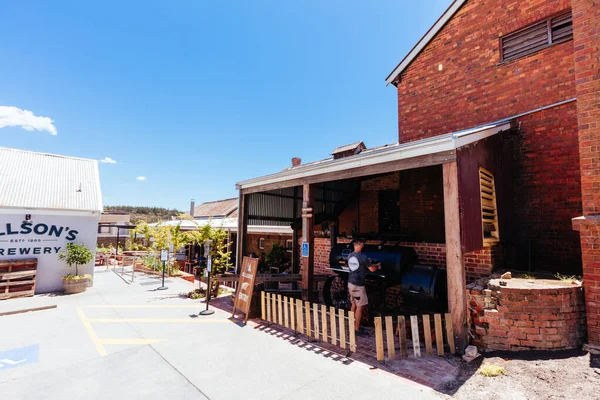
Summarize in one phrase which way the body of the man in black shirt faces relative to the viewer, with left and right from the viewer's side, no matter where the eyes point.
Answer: facing away from the viewer and to the right of the viewer

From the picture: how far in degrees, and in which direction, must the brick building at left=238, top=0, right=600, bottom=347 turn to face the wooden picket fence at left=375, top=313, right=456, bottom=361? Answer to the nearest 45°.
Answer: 0° — it already faces it

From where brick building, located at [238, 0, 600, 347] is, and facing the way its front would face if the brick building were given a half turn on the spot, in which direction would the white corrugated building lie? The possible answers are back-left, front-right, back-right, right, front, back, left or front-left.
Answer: back-left

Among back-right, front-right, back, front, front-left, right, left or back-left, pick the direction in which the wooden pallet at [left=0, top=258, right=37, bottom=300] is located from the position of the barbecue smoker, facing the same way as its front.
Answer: front-right

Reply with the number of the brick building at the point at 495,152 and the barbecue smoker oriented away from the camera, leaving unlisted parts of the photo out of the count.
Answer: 0

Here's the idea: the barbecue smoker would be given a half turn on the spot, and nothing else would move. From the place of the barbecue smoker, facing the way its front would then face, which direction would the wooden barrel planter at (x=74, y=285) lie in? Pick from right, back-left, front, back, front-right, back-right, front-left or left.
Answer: back-left

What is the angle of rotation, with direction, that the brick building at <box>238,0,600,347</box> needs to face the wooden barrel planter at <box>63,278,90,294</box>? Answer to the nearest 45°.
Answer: approximately 45° to its right

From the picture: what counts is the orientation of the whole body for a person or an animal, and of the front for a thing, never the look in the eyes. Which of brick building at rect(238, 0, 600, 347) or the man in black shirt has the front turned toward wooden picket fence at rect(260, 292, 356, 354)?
the brick building

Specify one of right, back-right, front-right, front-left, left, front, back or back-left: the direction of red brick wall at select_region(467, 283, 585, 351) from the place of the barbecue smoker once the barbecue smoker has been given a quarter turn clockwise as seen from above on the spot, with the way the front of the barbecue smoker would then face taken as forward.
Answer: back

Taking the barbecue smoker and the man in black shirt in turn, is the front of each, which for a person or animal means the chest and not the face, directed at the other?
yes

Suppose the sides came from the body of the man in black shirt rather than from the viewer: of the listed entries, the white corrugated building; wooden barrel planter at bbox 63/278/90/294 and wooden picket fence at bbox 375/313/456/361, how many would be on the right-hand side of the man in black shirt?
1

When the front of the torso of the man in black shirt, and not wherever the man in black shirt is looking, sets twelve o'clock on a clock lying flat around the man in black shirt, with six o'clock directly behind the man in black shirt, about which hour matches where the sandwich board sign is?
The sandwich board sign is roughly at 8 o'clock from the man in black shirt.

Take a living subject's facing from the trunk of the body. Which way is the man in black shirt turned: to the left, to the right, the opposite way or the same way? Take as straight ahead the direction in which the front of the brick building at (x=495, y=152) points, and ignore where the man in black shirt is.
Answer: the opposite way
